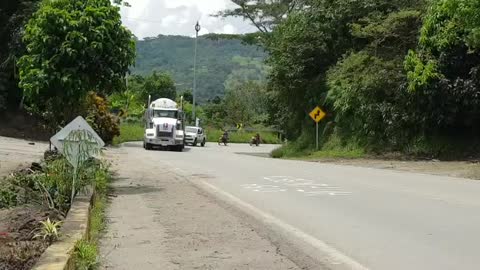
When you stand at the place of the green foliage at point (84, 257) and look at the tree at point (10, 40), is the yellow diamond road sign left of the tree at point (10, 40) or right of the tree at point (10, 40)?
right

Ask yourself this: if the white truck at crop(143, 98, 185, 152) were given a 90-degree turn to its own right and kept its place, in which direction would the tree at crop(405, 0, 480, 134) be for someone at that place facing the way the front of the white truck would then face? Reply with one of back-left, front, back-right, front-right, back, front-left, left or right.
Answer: back-left

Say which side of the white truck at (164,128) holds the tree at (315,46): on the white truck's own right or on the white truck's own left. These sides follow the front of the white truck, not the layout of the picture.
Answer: on the white truck's own left

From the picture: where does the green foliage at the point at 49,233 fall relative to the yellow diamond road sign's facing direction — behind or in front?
in front

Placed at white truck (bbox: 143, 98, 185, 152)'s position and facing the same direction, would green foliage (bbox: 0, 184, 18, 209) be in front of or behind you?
in front

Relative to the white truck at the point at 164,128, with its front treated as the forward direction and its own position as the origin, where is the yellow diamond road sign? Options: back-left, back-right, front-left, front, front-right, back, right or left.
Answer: front-left

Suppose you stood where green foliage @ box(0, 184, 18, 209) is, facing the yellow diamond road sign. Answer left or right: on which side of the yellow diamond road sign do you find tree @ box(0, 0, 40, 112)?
left

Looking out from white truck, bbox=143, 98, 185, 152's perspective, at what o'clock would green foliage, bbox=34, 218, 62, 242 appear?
The green foliage is roughly at 12 o'clock from the white truck.

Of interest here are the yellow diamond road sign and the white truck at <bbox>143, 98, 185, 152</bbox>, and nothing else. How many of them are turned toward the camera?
2

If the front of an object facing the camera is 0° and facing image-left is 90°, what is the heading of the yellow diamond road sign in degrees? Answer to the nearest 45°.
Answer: approximately 0°

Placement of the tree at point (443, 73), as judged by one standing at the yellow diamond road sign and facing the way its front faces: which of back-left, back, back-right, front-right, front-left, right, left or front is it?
front-left
